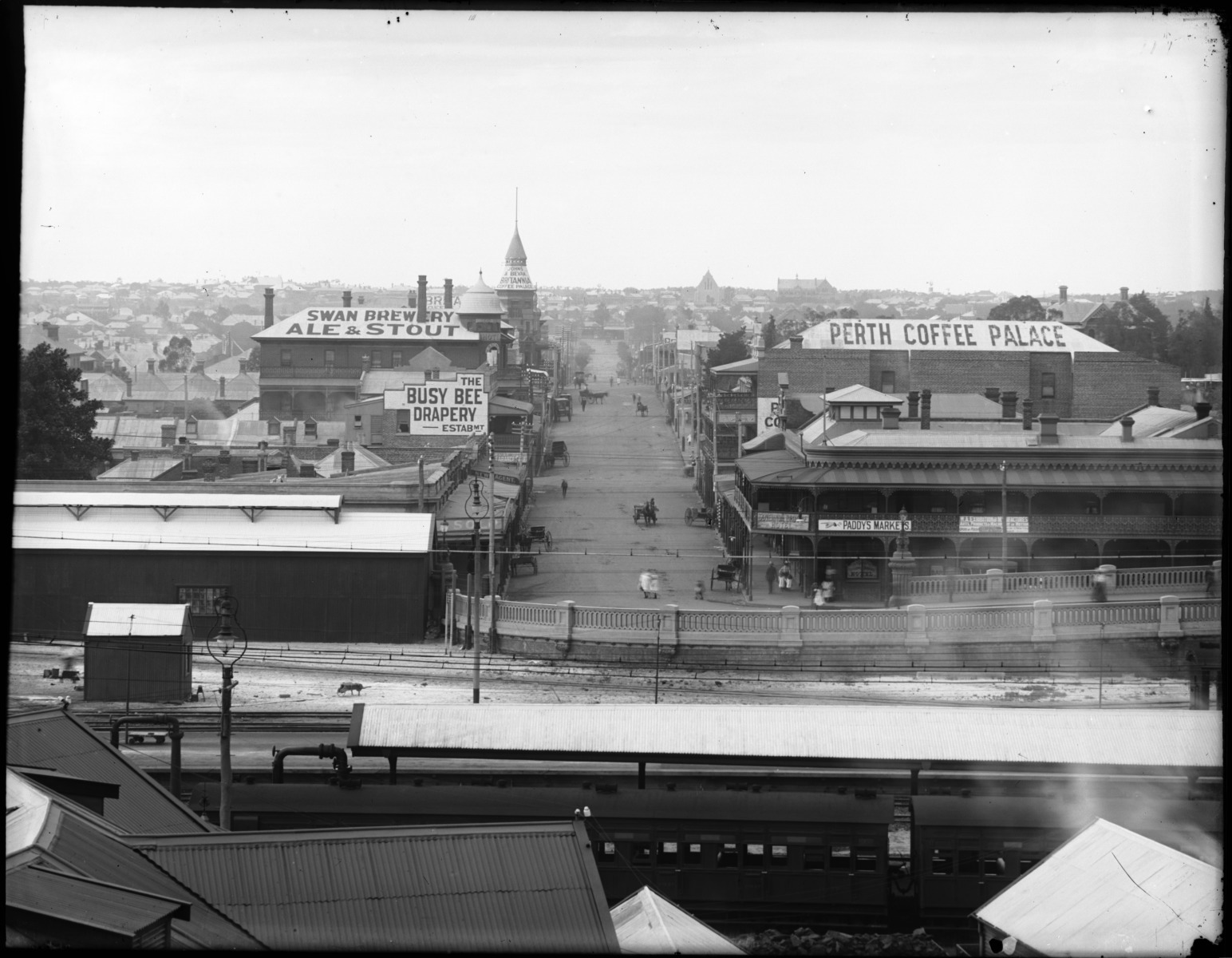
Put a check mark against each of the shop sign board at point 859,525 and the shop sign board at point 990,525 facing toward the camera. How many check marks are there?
2

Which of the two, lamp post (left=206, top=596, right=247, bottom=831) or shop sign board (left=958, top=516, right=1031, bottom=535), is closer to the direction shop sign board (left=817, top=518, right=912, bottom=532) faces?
the lamp post

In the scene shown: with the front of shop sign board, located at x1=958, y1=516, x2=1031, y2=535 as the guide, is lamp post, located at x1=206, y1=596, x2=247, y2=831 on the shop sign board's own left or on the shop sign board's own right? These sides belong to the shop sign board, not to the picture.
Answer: on the shop sign board's own right

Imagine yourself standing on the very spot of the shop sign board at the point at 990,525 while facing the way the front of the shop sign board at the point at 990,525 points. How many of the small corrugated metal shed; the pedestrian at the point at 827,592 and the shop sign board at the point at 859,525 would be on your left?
0

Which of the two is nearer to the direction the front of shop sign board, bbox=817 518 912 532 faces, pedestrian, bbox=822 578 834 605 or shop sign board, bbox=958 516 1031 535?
the pedestrian

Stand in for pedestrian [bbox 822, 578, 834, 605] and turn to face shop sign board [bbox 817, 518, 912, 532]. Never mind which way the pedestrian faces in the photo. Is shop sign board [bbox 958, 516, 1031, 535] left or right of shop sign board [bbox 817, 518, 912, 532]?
right

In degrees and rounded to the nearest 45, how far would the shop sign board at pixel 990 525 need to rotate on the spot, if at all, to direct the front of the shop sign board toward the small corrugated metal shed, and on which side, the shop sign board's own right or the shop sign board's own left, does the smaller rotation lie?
approximately 45° to the shop sign board's own right

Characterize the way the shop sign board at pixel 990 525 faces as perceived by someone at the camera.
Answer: facing the viewer

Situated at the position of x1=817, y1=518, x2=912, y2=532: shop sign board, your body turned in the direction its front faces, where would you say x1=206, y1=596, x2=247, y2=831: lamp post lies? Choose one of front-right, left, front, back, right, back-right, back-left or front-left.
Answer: front-right

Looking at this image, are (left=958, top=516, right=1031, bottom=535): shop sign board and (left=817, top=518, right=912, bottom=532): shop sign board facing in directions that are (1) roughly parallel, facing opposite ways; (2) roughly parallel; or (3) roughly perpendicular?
roughly parallel

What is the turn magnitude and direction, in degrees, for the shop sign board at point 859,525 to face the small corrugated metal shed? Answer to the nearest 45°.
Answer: approximately 45° to its right

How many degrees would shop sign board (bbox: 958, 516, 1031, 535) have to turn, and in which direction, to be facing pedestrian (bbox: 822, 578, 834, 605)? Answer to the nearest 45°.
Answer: approximately 45° to its right

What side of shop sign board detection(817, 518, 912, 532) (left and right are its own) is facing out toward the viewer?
front

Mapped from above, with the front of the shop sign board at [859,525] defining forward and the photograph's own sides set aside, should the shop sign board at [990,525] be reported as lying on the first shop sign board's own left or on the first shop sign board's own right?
on the first shop sign board's own left
